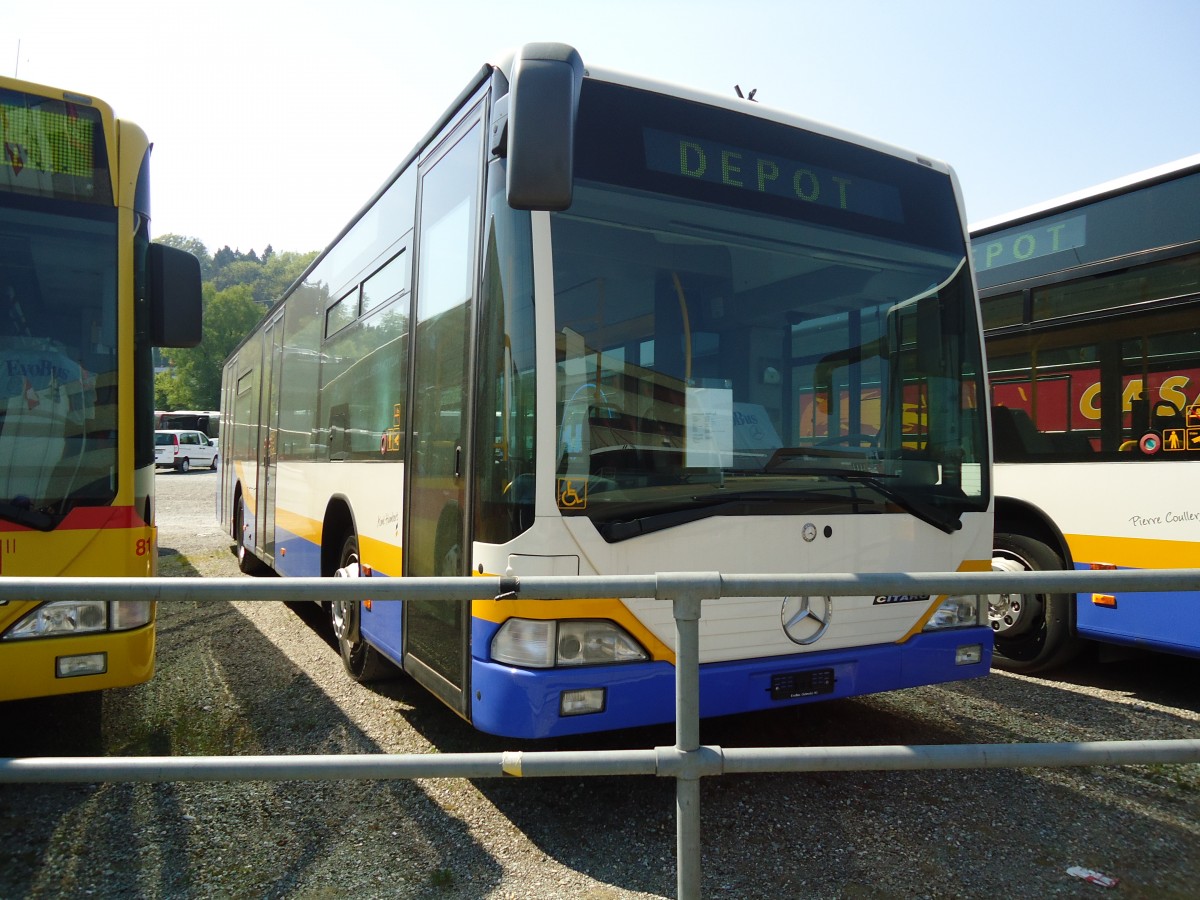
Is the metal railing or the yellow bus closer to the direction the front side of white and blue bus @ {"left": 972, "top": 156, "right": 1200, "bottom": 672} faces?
the metal railing

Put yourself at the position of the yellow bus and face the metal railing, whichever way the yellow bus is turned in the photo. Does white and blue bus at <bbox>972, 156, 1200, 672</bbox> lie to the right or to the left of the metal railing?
left

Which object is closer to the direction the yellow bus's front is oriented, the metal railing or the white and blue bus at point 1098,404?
the metal railing

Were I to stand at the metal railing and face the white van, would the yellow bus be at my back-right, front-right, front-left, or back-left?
front-left

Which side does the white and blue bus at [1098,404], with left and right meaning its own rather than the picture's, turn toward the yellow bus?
right

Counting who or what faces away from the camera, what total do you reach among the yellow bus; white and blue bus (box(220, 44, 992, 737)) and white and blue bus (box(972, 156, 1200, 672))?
0

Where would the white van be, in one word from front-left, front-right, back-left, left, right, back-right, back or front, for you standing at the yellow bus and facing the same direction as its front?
back

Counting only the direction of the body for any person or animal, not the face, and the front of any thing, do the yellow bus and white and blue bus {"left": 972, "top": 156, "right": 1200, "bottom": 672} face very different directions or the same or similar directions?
same or similar directions

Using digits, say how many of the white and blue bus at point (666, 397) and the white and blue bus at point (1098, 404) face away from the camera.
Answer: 0

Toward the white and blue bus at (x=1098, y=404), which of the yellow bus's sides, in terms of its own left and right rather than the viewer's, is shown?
left

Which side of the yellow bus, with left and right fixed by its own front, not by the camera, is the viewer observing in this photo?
front

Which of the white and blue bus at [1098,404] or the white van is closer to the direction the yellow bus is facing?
the white and blue bus

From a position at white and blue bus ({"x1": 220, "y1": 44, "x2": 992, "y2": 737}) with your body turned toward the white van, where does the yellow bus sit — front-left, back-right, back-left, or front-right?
front-left
